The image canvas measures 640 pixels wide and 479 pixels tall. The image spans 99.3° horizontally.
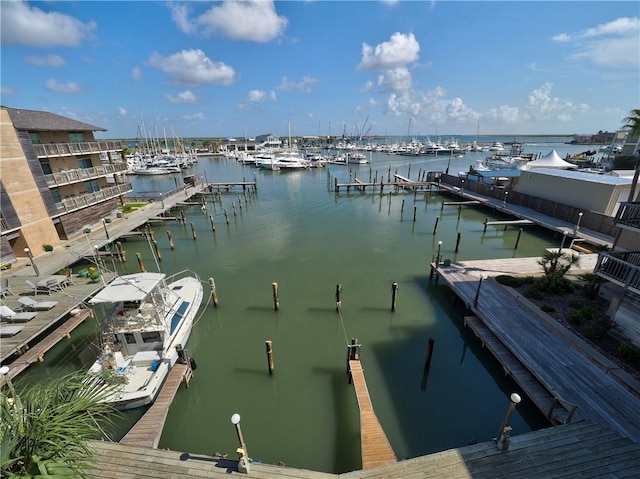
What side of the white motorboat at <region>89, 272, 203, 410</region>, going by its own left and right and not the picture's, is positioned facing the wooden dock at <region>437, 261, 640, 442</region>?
right

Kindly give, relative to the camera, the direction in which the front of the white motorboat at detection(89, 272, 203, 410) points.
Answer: facing away from the viewer and to the right of the viewer

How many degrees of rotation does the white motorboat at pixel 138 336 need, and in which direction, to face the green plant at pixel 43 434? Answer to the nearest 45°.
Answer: approximately 135° to its right

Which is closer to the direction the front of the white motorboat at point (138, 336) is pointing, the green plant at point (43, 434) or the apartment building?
the apartment building

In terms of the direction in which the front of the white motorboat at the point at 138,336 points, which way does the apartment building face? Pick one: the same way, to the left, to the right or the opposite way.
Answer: to the right

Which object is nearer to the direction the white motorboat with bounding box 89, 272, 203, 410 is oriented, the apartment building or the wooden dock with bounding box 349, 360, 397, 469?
the apartment building

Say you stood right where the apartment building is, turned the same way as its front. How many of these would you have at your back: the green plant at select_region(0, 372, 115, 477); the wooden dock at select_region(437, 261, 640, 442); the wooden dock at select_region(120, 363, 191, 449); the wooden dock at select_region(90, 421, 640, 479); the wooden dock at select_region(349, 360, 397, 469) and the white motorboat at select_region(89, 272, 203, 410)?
0

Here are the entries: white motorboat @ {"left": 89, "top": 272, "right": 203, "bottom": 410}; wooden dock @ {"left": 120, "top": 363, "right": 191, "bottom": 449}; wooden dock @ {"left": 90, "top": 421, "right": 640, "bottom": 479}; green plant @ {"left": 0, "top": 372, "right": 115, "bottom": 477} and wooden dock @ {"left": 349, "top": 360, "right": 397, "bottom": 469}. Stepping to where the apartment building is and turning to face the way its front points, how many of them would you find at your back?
0

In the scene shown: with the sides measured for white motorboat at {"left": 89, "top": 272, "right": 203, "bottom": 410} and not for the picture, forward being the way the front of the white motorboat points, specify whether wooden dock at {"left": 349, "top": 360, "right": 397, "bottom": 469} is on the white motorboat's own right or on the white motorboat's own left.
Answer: on the white motorboat's own right

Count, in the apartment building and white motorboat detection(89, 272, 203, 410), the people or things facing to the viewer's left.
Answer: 0

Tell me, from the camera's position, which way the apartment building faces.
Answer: facing the viewer and to the right of the viewer

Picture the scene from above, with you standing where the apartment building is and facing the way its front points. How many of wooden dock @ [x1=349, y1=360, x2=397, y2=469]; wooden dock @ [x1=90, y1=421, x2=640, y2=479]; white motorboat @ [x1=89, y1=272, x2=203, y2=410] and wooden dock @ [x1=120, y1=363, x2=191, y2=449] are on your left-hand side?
0

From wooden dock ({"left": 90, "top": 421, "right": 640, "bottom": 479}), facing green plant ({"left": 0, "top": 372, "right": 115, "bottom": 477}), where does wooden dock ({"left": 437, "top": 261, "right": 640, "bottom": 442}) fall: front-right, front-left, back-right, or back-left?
back-right

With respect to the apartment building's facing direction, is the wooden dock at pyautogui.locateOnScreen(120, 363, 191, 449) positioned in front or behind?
in front

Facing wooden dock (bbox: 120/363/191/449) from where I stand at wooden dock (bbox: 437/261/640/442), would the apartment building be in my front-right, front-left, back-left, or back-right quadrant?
front-right

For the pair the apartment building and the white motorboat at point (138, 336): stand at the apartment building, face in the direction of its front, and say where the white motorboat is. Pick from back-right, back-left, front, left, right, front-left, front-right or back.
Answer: front-right
